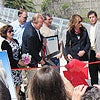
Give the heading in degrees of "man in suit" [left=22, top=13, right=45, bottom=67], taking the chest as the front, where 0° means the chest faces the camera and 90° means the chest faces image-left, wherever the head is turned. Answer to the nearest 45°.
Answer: approximately 315°

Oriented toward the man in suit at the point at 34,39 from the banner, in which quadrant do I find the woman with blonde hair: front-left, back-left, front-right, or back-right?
front-right

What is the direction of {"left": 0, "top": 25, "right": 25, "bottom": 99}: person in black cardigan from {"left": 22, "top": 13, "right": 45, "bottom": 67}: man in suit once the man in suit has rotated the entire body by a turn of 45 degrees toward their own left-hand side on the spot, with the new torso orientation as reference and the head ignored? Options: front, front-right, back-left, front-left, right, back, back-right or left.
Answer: back

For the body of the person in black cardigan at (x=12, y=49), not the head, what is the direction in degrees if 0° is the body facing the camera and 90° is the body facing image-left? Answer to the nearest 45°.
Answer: approximately 315°
